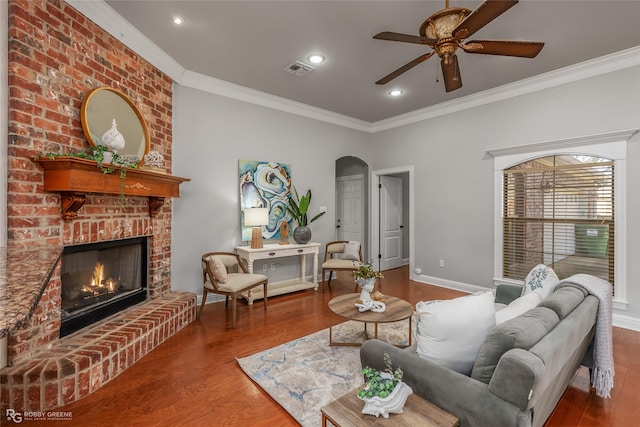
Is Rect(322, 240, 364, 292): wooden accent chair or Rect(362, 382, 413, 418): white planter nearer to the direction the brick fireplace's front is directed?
the white planter

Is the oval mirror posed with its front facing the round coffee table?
yes

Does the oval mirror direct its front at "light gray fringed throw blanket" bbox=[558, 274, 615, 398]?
yes

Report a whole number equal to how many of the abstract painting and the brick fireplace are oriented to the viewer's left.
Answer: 0

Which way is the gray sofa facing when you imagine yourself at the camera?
facing away from the viewer and to the left of the viewer

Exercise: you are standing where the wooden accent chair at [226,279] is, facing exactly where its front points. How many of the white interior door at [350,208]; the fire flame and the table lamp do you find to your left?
2

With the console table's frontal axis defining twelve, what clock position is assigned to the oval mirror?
The oval mirror is roughly at 3 o'clock from the console table.

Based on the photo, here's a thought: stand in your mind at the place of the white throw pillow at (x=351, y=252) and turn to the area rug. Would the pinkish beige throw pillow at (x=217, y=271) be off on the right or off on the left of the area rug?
right

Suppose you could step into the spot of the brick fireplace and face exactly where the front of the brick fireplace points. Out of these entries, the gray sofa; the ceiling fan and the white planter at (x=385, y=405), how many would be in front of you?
3

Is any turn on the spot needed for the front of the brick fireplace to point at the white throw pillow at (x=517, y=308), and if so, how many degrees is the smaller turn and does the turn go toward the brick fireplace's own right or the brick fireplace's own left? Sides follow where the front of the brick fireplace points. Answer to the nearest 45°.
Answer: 0° — it already faces it

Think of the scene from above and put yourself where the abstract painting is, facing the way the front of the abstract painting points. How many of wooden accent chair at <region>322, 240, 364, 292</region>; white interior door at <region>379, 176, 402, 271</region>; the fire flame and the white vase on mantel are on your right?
2

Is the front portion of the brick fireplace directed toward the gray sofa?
yes

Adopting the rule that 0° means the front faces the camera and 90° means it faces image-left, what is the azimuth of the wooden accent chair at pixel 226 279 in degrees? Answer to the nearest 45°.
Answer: approximately 315°

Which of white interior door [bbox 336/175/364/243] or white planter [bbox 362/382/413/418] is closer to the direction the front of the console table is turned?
the white planter

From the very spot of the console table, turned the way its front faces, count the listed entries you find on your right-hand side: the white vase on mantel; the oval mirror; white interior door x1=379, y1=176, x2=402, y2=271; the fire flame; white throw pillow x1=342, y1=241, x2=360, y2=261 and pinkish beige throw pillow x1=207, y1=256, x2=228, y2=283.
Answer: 4
